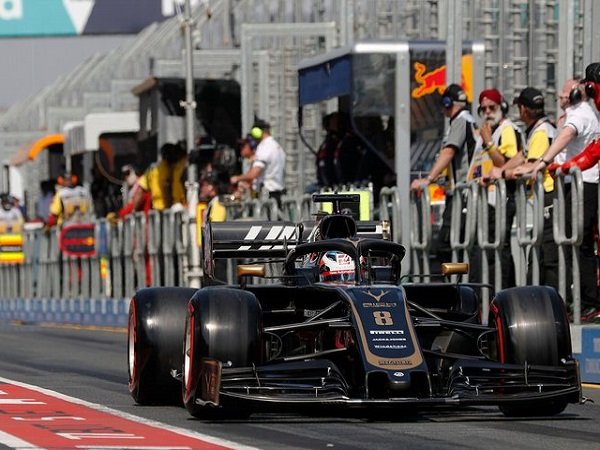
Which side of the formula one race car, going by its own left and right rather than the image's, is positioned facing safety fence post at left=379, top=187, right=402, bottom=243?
back

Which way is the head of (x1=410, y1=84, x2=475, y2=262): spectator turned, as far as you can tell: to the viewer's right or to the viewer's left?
to the viewer's left

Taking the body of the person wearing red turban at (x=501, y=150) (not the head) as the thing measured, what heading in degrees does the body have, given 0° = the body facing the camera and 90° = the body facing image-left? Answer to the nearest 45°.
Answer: approximately 45°

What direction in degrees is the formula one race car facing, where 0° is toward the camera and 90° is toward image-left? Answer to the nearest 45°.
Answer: approximately 0°

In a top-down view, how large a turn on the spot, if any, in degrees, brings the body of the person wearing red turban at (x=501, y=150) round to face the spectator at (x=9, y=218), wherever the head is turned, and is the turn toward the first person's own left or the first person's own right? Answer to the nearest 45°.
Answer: approximately 90° to the first person's own right

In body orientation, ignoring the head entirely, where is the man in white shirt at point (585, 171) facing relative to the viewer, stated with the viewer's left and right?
facing to the left of the viewer

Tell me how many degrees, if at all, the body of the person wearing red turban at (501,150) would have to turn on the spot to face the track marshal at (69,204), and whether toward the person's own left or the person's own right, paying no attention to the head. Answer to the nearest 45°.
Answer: approximately 90° to the person's own right

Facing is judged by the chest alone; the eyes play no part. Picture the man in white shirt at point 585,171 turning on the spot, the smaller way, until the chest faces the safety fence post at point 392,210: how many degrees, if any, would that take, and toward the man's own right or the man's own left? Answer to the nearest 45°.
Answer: approximately 45° to the man's own right

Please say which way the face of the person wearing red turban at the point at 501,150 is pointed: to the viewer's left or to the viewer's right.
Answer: to the viewer's left
